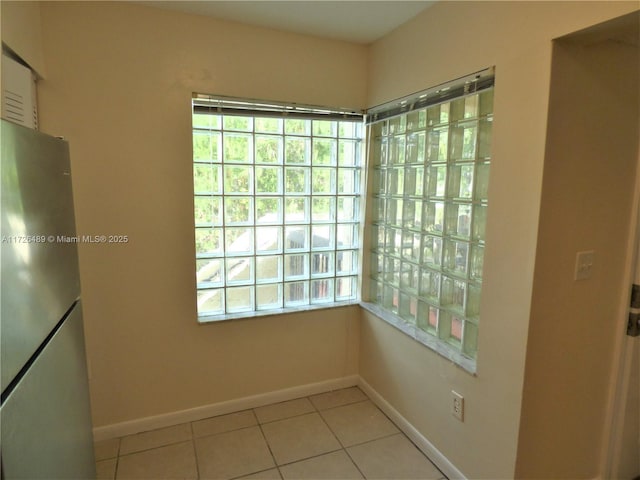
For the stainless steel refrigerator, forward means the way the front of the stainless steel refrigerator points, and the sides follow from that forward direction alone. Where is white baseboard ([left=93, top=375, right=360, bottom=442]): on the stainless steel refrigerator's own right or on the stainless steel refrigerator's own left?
on the stainless steel refrigerator's own left

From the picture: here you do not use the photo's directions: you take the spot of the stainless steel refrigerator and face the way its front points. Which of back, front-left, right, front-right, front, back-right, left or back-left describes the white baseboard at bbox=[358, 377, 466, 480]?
front

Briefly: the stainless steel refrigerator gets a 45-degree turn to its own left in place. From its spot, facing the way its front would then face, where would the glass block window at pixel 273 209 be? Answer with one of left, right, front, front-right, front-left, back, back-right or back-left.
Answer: front

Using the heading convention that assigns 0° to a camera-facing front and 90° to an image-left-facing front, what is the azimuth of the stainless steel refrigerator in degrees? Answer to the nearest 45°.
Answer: approximately 270°

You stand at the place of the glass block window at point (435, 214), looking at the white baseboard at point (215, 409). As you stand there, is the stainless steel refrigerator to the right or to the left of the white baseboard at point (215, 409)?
left

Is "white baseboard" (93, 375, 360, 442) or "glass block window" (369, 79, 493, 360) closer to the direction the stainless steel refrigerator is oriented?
the glass block window

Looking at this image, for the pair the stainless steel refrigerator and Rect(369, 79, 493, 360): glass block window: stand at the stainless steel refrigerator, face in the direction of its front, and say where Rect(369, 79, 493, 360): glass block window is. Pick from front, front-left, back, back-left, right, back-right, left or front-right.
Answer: front
